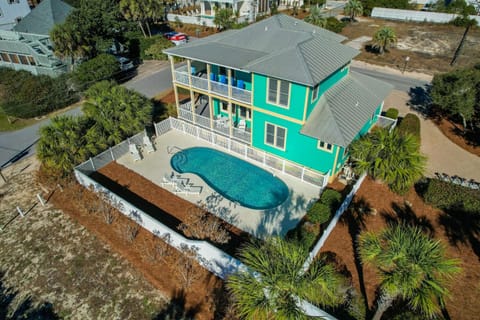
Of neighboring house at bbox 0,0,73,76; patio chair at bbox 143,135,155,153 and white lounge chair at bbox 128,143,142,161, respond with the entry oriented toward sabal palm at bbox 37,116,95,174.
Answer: the neighboring house

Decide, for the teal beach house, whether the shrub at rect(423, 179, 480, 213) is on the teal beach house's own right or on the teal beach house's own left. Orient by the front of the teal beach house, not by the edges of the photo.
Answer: on the teal beach house's own left

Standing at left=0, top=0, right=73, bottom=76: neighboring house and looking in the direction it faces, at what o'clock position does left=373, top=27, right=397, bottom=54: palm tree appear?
The palm tree is roughly at 10 o'clock from the neighboring house.

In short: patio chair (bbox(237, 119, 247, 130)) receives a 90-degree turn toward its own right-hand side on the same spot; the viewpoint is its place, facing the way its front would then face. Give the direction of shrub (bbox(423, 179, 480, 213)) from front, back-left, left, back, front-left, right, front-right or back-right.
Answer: back

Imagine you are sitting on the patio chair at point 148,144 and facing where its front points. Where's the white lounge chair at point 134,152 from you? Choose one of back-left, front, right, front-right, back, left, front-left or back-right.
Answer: right

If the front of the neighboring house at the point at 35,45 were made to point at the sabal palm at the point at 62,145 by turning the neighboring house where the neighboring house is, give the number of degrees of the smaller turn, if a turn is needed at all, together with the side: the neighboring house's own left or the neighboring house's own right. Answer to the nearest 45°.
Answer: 0° — it already faces it

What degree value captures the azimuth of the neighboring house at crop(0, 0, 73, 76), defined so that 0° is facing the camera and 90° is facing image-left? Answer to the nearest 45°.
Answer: approximately 0°

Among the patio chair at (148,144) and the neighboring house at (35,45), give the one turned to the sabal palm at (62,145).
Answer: the neighboring house

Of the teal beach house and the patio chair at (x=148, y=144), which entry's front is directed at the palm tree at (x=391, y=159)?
the patio chair

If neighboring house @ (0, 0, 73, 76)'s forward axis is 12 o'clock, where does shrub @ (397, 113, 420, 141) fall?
The shrub is roughly at 11 o'clock from the neighboring house.

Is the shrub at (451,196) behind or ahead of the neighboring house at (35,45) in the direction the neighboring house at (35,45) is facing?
ahead

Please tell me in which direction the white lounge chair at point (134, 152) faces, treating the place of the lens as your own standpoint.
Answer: facing the viewer and to the right of the viewer

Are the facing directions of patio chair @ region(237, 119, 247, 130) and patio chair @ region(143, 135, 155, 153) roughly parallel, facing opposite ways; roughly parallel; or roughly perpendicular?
roughly perpendicular

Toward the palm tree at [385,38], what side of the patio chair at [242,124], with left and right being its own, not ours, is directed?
back
